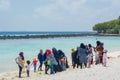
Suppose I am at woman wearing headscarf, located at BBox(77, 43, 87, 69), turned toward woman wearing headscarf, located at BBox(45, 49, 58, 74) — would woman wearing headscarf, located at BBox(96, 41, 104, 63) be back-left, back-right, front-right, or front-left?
back-right

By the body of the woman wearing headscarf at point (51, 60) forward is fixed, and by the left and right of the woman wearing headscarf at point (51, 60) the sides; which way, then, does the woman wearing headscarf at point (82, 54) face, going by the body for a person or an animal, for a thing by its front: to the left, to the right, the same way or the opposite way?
to the right

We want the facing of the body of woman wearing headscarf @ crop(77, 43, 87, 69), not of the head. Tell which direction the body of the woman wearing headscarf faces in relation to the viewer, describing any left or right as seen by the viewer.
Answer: facing away from the viewer

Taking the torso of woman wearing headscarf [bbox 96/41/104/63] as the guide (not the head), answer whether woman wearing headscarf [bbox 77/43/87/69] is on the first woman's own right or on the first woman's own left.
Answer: on the first woman's own left

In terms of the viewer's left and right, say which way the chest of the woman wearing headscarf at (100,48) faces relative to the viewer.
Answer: facing to the left of the viewer

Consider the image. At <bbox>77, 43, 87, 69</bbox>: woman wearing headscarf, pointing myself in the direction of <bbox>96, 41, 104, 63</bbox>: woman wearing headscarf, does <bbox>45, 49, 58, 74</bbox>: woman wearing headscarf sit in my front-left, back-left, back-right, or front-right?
back-left
